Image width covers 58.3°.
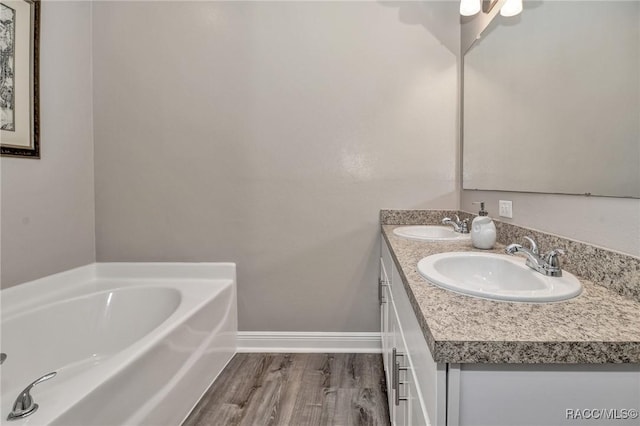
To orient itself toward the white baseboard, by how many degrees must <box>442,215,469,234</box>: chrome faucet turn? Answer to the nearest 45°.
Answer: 0° — it already faces it

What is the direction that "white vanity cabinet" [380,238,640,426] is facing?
to the viewer's left

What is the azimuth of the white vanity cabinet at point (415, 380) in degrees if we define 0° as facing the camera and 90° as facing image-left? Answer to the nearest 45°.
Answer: approximately 90°

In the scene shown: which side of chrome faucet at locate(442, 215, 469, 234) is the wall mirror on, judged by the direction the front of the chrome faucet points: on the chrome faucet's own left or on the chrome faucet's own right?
on the chrome faucet's own left

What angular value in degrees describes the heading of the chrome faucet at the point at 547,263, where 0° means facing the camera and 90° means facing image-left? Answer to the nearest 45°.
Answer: approximately 45°

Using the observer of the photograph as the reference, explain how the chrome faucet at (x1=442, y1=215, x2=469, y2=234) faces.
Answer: facing to the left of the viewer

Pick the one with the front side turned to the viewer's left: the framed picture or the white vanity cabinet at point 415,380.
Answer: the white vanity cabinet
